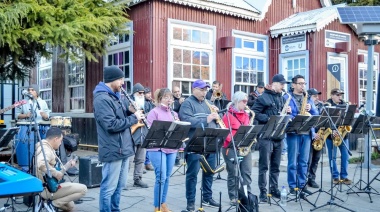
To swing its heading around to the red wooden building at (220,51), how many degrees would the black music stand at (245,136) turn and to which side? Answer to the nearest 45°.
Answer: approximately 45° to its right

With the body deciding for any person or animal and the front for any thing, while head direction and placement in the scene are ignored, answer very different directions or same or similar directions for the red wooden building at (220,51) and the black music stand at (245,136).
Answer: very different directions

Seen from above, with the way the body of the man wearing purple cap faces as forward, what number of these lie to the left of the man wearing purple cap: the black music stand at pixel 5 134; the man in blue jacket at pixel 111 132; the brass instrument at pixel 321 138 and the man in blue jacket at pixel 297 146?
2

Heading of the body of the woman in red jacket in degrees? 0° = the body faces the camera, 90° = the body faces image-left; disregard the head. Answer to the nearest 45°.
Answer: approximately 315°

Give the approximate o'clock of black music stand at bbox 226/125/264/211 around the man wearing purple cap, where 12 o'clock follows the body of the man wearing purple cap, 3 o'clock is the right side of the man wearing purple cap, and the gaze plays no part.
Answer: The black music stand is roughly at 11 o'clock from the man wearing purple cap.

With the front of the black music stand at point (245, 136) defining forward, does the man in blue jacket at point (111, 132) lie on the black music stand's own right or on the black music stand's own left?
on the black music stand's own left

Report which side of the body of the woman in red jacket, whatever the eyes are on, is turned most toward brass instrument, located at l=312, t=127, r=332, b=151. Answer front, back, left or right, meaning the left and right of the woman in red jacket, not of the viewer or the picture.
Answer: left

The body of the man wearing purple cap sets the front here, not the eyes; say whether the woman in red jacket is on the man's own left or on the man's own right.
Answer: on the man's own left

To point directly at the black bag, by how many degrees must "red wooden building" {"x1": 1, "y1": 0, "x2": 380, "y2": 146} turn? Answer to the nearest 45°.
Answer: approximately 45° to its right

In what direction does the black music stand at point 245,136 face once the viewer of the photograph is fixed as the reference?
facing away from the viewer and to the left of the viewer

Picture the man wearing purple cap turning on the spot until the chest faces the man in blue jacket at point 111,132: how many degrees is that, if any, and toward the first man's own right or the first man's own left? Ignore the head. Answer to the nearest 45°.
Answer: approximately 90° to the first man's own right

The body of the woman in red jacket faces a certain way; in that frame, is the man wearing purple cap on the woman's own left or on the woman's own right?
on the woman's own right

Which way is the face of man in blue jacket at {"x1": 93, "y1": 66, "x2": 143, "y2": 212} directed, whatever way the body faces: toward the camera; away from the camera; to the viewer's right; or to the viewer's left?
to the viewer's right
